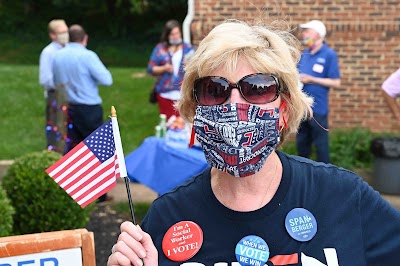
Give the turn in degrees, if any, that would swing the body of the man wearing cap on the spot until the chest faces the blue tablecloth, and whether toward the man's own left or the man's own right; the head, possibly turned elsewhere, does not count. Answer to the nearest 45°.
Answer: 0° — they already face it

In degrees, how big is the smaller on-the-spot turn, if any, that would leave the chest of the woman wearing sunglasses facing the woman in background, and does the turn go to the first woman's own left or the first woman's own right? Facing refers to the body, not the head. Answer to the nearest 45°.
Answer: approximately 180°

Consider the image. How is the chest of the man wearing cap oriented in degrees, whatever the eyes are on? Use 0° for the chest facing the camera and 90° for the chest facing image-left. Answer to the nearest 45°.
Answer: approximately 45°

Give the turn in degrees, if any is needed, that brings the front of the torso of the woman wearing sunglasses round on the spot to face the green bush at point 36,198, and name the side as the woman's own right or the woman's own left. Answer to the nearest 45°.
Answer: approximately 135° to the woman's own right

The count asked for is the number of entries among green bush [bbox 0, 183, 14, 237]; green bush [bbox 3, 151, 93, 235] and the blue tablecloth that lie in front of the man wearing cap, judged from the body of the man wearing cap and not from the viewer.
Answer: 3

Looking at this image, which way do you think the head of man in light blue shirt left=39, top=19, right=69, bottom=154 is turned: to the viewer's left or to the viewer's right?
to the viewer's right

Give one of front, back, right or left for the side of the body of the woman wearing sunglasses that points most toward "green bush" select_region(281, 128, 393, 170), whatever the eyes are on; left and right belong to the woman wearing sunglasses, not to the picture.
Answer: back

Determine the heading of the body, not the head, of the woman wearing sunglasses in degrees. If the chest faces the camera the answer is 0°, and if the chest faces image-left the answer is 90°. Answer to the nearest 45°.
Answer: approximately 0°
